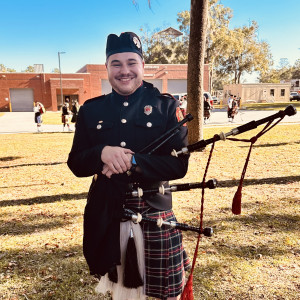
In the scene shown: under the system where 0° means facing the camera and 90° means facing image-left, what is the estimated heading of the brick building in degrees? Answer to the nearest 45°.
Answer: approximately 0°

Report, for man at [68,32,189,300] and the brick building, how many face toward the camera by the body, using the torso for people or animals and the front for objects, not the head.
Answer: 2

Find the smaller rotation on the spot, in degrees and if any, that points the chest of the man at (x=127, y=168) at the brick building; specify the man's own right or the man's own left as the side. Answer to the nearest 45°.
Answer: approximately 180°

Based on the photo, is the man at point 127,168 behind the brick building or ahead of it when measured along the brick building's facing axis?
ahead

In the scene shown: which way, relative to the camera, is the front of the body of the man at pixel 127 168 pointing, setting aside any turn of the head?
toward the camera
